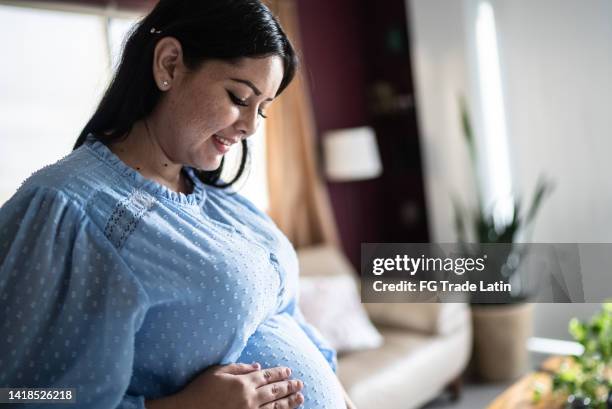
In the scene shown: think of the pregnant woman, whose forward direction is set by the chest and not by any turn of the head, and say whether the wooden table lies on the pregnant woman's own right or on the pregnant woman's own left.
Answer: on the pregnant woman's own left

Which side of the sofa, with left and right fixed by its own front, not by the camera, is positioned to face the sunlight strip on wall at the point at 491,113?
left

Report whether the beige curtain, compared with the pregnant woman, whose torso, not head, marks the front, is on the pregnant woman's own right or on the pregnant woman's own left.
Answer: on the pregnant woman's own left

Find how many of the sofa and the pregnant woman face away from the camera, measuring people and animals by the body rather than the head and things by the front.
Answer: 0

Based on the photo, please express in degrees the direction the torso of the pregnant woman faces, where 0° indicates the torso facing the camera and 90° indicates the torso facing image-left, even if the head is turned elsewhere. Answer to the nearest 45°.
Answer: approximately 315°

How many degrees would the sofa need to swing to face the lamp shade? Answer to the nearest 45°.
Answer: approximately 135° to its left
